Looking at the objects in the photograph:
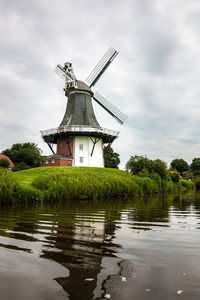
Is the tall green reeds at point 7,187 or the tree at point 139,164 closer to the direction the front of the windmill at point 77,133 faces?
the tree

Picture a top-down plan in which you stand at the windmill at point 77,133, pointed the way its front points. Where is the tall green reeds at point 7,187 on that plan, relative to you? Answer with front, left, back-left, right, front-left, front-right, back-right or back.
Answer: back-right

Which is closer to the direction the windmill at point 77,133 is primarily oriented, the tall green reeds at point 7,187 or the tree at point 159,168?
the tree
